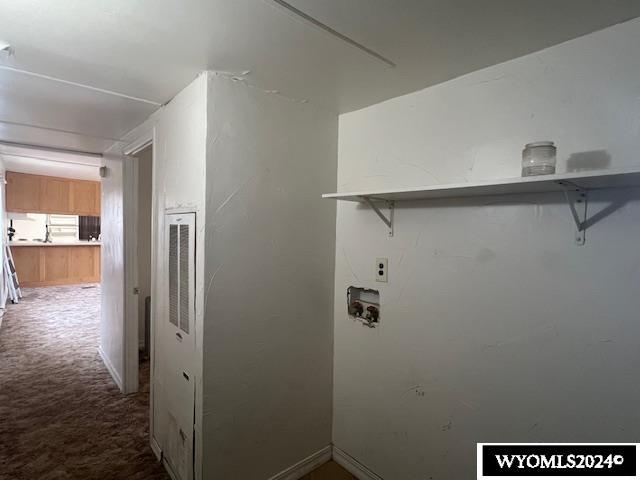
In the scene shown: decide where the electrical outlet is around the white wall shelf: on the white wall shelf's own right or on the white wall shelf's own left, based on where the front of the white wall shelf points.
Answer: on the white wall shelf's own right

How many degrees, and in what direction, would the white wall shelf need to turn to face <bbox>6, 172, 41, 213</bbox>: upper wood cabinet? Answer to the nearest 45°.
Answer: approximately 45° to its right

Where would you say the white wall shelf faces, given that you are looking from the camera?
facing the viewer and to the left of the viewer
